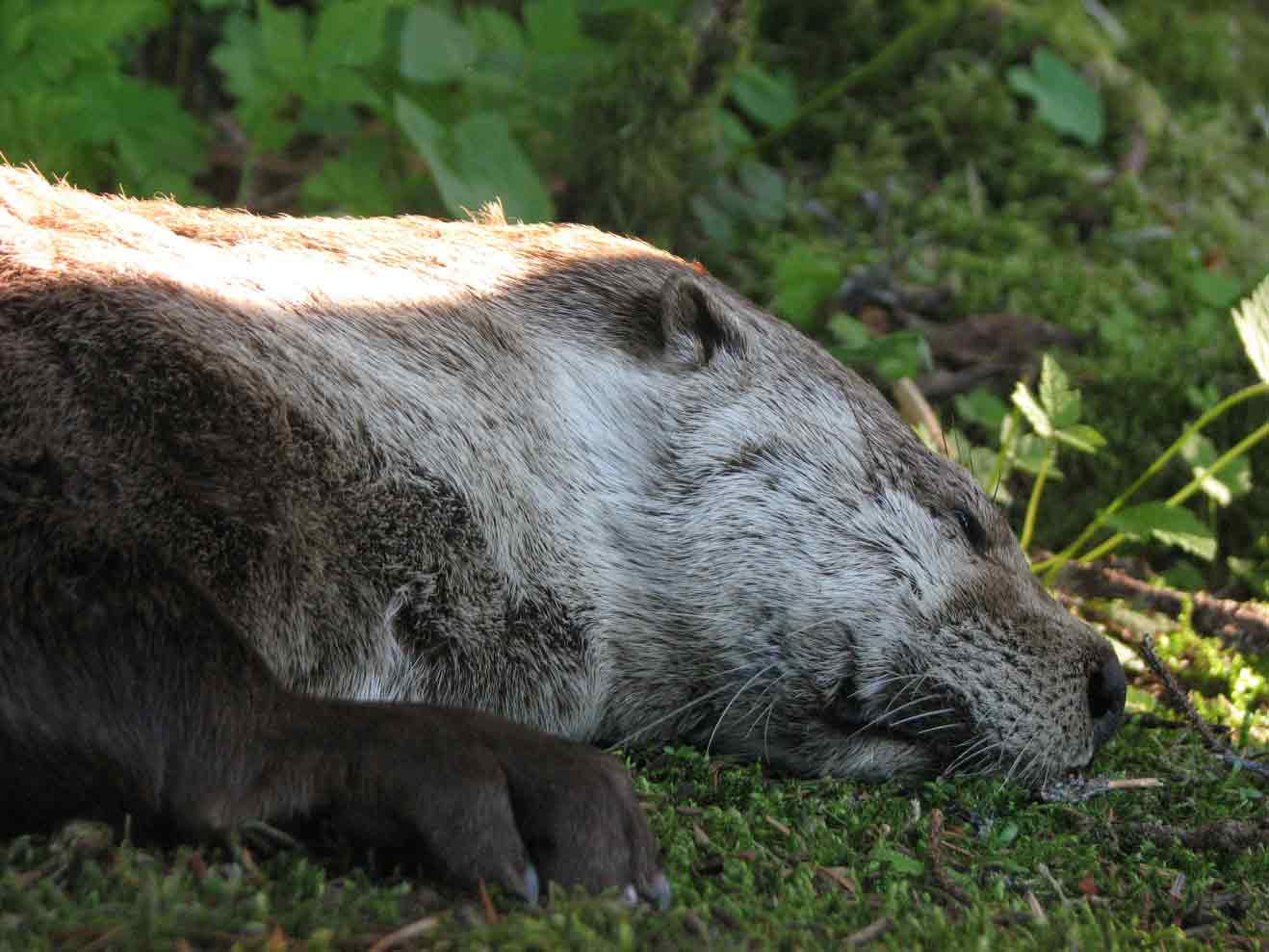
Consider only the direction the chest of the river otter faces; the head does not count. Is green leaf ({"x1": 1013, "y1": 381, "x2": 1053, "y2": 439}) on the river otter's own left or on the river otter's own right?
on the river otter's own left

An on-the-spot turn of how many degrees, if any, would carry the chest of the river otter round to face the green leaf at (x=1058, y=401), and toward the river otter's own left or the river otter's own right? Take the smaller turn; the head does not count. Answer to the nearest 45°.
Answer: approximately 45° to the river otter's own left

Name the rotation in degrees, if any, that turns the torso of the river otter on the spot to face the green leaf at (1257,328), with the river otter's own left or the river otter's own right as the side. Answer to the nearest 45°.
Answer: approximately 45° to the river otter's own left

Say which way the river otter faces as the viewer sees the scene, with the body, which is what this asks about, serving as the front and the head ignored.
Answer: to the viewer's right

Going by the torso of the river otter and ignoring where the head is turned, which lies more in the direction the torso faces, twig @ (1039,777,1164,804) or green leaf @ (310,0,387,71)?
the twig

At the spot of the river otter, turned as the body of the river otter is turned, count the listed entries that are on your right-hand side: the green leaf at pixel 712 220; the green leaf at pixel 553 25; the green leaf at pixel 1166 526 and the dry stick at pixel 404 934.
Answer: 1

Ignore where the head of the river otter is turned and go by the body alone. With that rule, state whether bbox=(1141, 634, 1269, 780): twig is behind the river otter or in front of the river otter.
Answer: in front

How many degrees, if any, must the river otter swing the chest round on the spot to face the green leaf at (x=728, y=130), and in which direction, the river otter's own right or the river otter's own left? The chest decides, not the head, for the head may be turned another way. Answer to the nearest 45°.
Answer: approximately 90° to the river otter's own left

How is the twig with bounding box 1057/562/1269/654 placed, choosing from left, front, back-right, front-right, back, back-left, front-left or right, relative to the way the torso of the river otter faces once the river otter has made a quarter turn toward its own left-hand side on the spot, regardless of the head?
front-right

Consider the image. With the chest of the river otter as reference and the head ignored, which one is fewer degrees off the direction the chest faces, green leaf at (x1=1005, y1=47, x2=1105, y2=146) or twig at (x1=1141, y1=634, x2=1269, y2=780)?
the twig

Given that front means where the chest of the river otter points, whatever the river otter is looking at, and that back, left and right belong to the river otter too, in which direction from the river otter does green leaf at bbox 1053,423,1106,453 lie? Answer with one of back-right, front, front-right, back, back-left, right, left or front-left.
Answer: front-left

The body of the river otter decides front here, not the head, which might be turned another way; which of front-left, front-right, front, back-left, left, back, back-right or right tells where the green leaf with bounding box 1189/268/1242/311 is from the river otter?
front-left

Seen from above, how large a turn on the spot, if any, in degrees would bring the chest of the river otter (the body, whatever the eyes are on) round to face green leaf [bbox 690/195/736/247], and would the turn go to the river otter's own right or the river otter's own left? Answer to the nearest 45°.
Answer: approximately 90° to the river otter's own left

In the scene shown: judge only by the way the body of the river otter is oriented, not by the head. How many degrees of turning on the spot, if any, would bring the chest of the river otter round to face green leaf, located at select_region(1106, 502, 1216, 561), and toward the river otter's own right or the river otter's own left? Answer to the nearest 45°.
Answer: approximately 45° to the river otter's own left

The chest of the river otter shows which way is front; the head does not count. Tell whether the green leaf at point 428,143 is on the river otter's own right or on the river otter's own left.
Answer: on the river otter's own left
